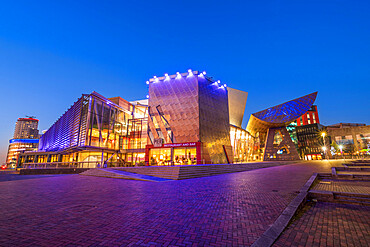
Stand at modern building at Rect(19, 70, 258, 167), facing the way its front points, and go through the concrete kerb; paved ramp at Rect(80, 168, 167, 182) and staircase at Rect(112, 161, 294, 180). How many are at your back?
0

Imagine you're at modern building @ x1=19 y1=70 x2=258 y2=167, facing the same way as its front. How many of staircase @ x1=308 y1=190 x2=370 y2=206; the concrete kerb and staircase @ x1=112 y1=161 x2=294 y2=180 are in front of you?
3

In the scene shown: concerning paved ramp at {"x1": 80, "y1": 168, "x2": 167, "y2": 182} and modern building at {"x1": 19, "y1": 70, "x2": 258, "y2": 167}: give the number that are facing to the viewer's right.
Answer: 0

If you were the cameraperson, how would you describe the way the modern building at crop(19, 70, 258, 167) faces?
facing the viewer

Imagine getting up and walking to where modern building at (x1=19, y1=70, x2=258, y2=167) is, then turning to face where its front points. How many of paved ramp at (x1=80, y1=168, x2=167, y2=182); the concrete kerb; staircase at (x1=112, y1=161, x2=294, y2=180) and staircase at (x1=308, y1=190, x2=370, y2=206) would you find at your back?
0

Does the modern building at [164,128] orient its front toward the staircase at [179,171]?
yes

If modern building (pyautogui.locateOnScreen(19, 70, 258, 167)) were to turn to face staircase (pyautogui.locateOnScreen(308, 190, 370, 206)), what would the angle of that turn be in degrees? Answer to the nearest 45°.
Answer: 0° — it already faces it

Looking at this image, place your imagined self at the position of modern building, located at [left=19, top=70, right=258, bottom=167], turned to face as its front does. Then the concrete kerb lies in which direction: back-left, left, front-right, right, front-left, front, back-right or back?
front

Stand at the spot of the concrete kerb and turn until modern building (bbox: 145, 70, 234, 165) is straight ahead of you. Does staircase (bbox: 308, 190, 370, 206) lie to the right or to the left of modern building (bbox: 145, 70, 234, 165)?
right

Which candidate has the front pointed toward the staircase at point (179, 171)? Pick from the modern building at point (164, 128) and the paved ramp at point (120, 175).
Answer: the modern building
